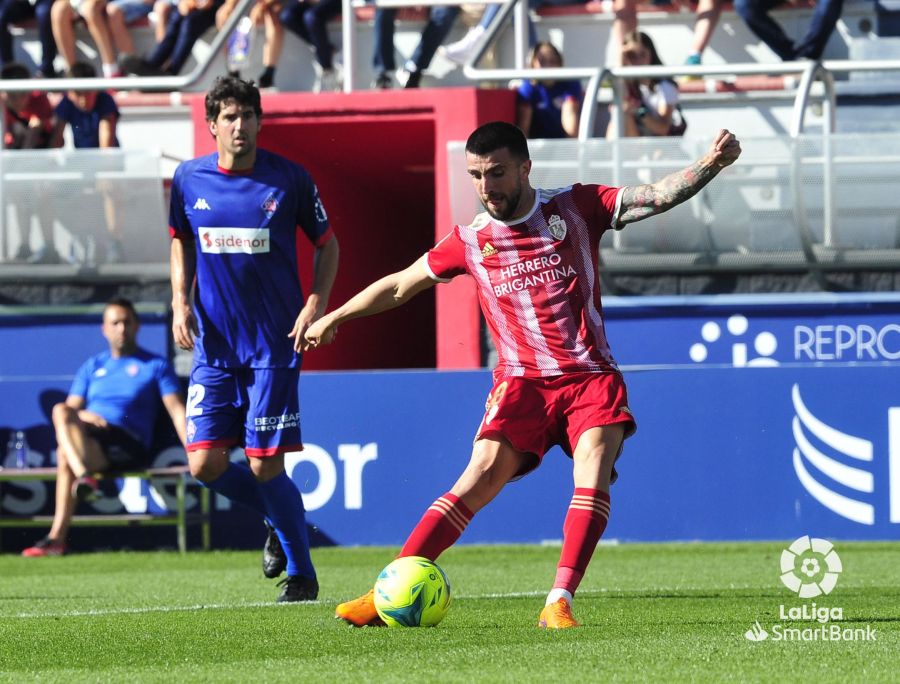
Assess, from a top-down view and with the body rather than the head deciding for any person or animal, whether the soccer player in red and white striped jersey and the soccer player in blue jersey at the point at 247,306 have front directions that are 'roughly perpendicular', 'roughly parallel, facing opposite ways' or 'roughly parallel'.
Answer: roughly parallel

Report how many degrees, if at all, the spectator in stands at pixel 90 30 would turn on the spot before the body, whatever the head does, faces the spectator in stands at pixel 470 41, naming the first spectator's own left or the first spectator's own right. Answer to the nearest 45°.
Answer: approximately 45° to the first spectator's own left

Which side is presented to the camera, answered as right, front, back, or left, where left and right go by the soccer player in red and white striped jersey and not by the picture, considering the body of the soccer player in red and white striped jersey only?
front

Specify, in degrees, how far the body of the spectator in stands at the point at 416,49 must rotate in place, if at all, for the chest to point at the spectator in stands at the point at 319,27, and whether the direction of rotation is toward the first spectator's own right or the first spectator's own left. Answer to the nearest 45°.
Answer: approximately 135° to the first spectator's own right

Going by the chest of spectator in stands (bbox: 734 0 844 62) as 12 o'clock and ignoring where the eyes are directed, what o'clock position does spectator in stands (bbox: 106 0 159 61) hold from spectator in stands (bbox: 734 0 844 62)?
spectator in stands (bbox: 106 0 159 61) is roughly at 3 o'clock from spectator in stands (bbox: 734 0 844 62).

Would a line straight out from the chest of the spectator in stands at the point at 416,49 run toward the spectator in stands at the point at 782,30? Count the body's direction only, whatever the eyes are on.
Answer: no

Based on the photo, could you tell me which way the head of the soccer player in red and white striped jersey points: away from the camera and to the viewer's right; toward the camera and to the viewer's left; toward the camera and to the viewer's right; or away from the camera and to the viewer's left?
toward the camera and to the viewer's left

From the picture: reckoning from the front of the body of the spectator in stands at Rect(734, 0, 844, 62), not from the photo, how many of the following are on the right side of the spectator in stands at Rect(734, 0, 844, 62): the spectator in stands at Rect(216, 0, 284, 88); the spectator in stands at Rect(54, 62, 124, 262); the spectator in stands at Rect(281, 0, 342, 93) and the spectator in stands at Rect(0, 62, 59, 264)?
4

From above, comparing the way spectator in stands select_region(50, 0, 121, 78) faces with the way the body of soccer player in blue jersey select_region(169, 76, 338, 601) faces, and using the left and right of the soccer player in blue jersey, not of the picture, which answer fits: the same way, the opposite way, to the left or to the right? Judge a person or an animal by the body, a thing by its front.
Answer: the same way

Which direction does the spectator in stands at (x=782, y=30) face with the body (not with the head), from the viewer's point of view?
toward the camera

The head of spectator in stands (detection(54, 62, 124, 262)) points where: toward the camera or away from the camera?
toward the camera

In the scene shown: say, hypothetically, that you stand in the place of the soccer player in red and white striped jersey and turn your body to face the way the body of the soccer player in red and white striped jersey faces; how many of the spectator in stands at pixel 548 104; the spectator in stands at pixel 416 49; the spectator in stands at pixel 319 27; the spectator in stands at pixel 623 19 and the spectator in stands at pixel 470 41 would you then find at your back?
5

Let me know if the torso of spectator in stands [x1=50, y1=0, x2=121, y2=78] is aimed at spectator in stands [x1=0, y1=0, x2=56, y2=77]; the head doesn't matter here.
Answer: no

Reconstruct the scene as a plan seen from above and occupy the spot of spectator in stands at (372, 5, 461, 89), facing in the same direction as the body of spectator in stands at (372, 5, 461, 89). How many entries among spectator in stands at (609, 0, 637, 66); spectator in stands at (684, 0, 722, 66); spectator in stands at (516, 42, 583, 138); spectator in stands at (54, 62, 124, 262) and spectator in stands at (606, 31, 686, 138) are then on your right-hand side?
1

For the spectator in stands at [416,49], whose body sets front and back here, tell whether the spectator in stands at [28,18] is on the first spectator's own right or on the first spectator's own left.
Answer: on the first spectator's own right
